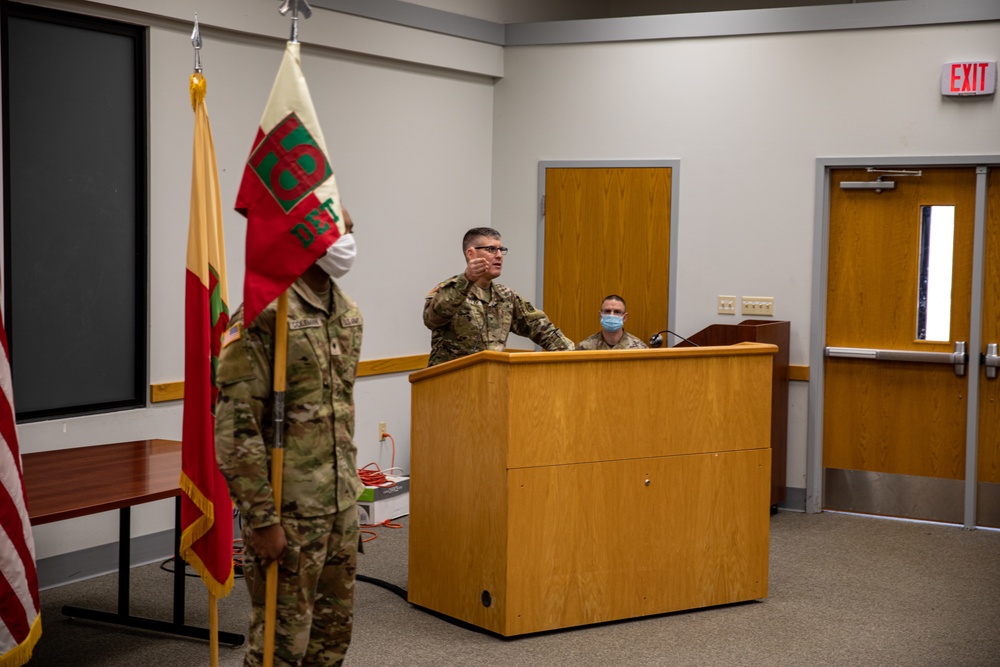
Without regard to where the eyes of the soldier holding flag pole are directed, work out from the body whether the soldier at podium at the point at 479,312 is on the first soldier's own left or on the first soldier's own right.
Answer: on the first soldier's own left

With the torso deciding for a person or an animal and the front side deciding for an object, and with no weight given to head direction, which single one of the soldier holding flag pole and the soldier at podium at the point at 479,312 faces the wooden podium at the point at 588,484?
the soldier at podium

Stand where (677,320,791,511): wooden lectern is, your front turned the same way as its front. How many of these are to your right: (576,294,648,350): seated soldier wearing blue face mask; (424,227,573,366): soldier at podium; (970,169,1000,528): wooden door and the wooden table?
3

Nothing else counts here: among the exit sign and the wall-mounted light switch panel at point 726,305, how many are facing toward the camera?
2

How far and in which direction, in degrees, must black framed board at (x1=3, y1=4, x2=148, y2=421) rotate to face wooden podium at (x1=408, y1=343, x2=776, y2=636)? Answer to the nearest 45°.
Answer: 0° — it already faces it

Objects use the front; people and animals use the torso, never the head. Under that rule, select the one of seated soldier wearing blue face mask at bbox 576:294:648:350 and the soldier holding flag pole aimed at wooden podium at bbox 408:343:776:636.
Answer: the seated soldier wearing blue face mask

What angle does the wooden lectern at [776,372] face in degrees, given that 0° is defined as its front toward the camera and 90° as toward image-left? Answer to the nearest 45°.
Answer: approximately 315°

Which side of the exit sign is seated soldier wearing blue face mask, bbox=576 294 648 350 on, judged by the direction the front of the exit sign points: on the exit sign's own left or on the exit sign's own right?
on the exit sign's own right

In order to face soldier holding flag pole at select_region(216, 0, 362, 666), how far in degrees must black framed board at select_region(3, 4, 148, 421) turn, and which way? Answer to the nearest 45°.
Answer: approximately 45° to its right

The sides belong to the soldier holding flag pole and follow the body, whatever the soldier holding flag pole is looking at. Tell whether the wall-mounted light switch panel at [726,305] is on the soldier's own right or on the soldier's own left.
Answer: on the soldier's own left

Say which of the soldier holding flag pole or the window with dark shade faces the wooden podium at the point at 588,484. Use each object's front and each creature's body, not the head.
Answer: the window with dark shade
